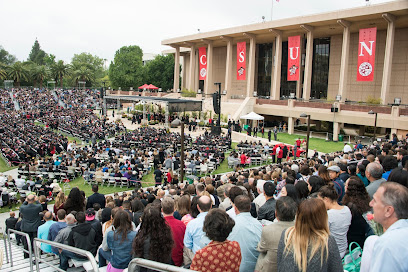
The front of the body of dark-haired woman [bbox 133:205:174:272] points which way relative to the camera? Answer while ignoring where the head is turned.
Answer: away from the camera

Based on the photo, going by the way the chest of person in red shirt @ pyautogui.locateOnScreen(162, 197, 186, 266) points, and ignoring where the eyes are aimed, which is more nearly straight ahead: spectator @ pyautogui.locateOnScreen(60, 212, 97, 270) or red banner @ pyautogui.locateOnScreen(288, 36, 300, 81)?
the red banner

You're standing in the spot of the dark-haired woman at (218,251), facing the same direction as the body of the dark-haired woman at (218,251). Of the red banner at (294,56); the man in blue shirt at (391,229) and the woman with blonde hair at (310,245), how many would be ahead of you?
1

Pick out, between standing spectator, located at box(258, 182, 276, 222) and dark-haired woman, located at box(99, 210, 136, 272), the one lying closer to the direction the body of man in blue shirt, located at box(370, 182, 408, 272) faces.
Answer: the dark-haired woman

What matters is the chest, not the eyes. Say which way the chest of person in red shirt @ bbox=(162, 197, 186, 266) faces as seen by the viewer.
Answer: away from the camera

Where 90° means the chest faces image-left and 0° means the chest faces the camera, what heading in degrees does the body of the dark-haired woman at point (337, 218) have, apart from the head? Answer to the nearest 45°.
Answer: approximately 135°

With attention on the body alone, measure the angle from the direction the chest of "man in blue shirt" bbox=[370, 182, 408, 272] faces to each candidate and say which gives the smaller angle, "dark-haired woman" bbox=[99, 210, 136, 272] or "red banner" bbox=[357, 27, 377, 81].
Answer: the dark-haired woman

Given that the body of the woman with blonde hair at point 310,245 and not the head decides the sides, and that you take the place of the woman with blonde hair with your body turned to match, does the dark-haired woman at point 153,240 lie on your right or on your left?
on your left

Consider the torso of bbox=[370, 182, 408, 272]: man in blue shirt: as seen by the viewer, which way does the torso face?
to the viewer's left

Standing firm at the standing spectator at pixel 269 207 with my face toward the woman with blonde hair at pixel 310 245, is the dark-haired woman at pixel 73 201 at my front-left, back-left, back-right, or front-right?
back-right

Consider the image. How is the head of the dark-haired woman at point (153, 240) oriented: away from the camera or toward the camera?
away from the camera

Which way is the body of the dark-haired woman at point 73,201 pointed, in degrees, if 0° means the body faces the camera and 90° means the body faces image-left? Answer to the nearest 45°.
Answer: approximately 180°

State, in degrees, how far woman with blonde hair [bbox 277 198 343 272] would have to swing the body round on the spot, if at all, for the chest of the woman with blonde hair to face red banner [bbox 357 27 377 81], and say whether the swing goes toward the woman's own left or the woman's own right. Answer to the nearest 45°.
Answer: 0° — they already face it
